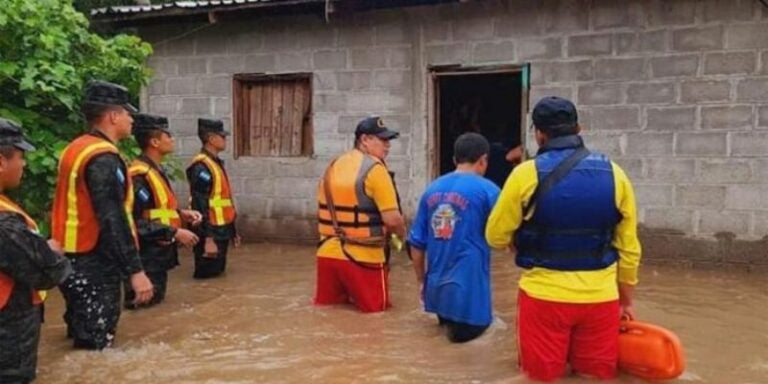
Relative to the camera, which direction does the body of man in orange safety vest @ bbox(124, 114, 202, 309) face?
to the viewer's right

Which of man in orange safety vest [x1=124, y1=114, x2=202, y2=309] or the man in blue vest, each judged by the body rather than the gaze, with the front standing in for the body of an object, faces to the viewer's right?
the man in orange safety vest

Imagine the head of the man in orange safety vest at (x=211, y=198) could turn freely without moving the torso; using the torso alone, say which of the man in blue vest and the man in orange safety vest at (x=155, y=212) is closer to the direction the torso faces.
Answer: the man in blue vest

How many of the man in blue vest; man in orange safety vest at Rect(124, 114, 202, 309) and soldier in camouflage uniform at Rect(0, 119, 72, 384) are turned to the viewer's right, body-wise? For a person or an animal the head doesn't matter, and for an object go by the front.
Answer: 2

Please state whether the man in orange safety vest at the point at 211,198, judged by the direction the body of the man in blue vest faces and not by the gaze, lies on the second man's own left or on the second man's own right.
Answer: on the second man's own left

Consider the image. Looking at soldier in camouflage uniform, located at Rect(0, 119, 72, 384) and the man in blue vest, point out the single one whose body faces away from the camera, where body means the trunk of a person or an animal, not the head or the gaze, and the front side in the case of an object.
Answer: the man in blue vest

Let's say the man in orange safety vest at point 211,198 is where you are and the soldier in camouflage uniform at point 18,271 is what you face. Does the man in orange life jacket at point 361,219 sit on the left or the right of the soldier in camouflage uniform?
left

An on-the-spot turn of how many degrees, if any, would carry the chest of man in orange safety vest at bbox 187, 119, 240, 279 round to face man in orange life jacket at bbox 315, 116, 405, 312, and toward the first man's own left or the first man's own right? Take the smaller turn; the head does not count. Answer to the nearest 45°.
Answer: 0° — they already face them

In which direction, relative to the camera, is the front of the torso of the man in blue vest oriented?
away from the camera

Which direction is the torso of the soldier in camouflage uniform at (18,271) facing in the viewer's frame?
to the viewer's right

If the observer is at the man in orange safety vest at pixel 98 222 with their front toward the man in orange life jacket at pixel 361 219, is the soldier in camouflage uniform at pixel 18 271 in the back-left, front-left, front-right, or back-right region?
back-right
